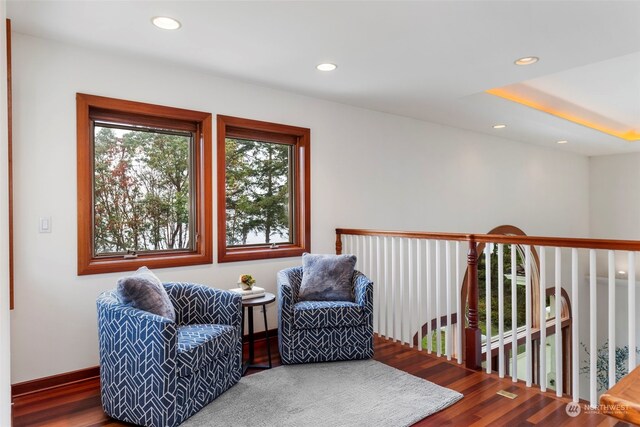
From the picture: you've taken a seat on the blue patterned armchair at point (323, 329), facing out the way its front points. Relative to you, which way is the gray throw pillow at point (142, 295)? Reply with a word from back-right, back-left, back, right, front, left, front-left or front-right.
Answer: front-right

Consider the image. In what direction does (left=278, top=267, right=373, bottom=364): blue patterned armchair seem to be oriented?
toward the camera

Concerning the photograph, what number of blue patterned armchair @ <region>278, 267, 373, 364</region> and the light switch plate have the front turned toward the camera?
2

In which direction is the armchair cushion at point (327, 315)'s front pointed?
toward the camera

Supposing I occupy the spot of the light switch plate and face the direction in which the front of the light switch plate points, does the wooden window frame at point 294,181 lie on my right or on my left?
on my left

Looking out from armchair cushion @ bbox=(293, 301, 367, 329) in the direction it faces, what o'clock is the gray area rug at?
The gray area rug is roughly at 12 o'clock from the armchair cushion.

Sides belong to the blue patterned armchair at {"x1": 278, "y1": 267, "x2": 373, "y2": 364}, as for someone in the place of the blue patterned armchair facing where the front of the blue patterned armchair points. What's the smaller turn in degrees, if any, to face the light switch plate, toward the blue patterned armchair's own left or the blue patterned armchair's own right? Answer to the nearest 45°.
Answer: approximately 90° to the blue patterned armchair's own right

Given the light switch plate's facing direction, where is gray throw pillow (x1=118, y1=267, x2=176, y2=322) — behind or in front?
in front

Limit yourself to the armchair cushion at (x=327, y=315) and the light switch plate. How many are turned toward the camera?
2

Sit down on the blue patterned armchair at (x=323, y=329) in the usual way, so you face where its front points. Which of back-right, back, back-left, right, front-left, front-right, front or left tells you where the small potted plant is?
right
